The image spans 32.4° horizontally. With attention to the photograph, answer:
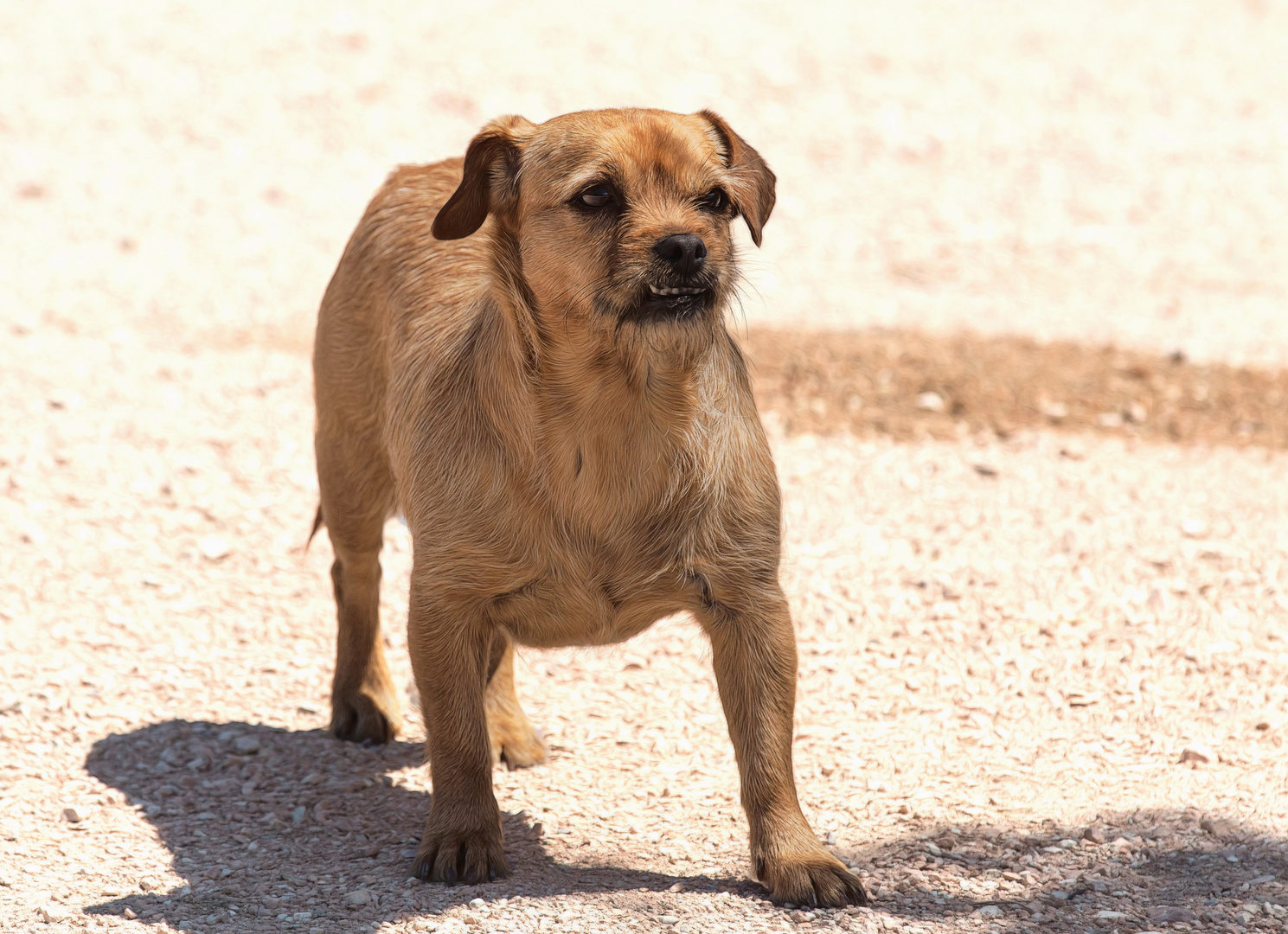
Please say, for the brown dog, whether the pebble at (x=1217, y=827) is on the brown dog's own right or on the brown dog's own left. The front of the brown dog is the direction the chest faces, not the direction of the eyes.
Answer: on the brown dog's own left

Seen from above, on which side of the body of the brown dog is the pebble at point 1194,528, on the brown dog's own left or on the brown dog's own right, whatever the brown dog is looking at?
on the brown dog's own left

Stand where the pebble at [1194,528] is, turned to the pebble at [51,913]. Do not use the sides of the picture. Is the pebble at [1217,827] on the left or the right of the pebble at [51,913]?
left

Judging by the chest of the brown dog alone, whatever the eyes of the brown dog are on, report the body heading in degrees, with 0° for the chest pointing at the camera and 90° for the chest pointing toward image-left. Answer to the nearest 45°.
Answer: approximately 315°

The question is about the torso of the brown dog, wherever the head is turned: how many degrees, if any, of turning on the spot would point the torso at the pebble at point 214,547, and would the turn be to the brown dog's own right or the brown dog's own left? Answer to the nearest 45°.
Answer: approximately 180°

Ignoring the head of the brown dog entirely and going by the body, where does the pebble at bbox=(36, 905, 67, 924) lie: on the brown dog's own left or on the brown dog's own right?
on the brown dog's own right

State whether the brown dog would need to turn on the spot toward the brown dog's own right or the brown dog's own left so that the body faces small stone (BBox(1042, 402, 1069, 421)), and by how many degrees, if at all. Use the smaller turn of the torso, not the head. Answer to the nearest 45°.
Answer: approximately 90° to the brown dog's own left

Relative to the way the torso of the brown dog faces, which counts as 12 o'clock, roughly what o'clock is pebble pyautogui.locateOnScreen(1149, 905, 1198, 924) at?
The pebble is roughly at 11 o'clock from the brown dog.
